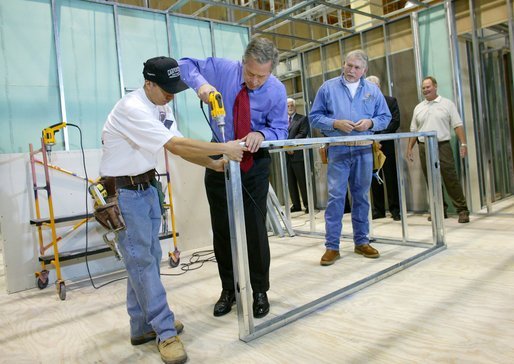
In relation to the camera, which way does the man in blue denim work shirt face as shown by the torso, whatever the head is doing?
toward the camera

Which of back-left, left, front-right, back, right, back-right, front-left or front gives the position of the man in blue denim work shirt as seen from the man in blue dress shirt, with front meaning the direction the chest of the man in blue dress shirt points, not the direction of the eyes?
back-left

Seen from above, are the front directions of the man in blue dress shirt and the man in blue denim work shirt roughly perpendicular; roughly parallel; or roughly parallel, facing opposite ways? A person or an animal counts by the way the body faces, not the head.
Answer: roughly parallel

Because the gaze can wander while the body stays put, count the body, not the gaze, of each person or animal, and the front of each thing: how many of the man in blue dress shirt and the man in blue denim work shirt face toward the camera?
2

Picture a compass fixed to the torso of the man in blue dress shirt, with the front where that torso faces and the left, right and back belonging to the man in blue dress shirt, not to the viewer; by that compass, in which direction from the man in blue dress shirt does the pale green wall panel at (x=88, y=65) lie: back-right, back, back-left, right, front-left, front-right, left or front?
back-right

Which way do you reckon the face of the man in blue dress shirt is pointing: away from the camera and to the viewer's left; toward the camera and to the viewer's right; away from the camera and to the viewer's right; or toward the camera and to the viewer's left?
toward the camera and to the viewer's left

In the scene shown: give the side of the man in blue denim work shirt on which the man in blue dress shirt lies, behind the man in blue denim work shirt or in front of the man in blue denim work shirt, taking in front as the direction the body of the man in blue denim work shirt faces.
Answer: in front

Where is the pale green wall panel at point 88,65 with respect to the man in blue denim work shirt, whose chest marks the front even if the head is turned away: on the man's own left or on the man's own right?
on the man's own right

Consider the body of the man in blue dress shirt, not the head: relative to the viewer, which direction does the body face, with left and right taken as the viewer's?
facing the viewer

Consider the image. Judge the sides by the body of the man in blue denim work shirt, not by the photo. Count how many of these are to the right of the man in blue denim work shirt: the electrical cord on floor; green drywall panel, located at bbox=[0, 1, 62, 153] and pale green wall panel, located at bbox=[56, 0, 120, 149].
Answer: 3

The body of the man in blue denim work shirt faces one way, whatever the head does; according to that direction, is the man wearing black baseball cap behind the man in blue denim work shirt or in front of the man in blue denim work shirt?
in front

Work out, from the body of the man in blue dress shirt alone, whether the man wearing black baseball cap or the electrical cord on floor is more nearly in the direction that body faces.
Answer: the man wearing black baseball cap
